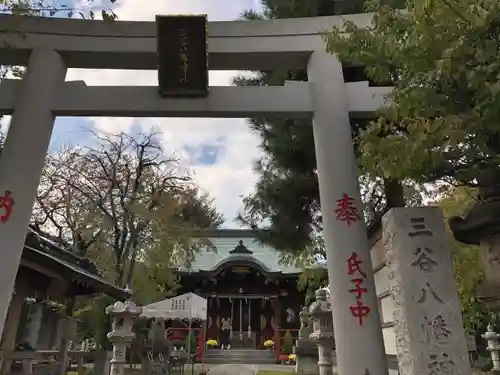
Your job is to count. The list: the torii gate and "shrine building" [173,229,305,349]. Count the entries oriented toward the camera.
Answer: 2

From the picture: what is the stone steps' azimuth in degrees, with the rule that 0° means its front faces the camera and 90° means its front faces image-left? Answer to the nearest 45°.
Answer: approximately 0°

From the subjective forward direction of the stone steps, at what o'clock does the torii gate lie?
The torii gate is roughly at 12 o'clock from the stone steps.

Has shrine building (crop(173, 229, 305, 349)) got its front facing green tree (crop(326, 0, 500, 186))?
yes

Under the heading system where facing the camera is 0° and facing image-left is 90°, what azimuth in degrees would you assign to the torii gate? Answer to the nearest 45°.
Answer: approximately 0°

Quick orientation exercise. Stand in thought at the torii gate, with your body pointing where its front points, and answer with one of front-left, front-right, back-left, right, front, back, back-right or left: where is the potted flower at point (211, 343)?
back
